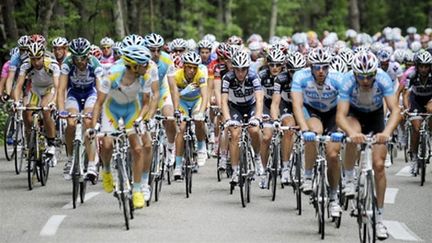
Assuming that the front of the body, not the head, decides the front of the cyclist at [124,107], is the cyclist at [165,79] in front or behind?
behind

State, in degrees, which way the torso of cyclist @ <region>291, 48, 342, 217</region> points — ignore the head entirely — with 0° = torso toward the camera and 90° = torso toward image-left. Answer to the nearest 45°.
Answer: approximately 0°

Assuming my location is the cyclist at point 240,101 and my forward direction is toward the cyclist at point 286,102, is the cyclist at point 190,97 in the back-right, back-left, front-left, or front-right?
back-left

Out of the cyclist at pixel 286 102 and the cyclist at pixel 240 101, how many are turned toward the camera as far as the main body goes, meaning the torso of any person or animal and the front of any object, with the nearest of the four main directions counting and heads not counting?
2

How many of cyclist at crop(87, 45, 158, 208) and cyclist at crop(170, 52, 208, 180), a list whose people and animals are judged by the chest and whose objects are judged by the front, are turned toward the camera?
2

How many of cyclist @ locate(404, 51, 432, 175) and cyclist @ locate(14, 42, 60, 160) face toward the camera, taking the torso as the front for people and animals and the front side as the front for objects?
2

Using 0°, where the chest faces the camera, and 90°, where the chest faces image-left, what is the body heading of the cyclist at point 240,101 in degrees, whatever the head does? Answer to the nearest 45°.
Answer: approximately 0°
